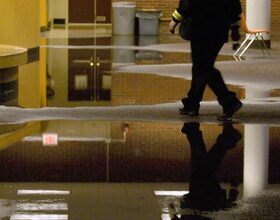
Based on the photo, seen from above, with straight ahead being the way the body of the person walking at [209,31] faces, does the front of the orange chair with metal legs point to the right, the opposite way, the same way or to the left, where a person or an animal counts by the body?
the opposite way

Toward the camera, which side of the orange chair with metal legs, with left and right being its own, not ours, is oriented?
right

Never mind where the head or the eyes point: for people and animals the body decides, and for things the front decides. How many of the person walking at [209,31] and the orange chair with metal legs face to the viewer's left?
1
